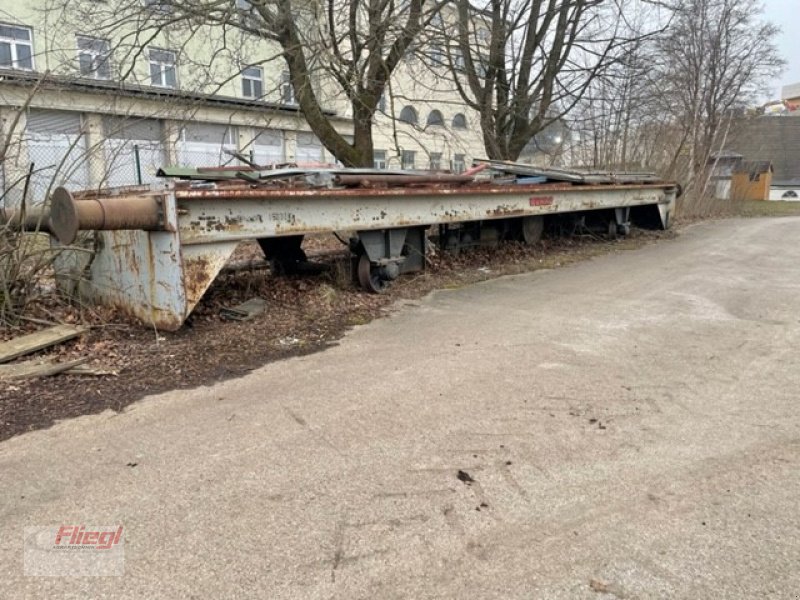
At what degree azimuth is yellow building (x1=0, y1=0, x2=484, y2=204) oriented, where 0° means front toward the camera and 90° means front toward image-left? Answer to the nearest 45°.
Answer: approximately 315°

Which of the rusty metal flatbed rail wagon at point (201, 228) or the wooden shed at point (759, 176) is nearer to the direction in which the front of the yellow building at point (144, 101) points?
the rusty metal flatbed rail wagon

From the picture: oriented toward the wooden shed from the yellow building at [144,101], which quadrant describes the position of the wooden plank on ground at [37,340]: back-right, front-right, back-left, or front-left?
back-right

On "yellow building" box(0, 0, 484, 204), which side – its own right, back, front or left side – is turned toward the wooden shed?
left

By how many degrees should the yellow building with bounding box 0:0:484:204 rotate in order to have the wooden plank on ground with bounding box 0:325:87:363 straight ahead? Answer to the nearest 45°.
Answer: approximately 45° to its right
